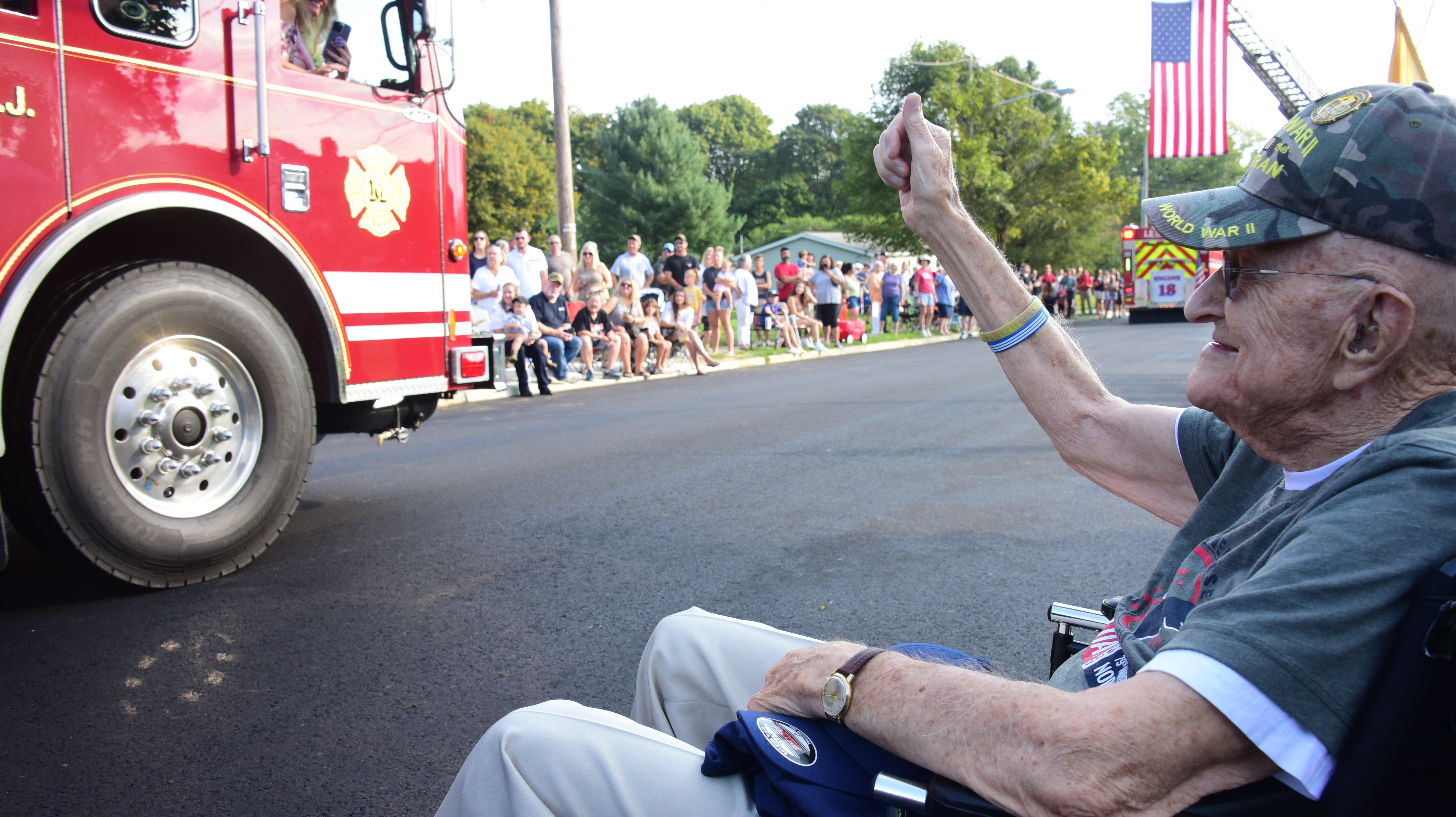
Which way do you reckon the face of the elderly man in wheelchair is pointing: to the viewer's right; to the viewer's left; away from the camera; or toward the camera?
to the viewer's left

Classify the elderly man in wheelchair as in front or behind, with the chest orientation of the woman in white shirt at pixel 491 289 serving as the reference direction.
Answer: in front

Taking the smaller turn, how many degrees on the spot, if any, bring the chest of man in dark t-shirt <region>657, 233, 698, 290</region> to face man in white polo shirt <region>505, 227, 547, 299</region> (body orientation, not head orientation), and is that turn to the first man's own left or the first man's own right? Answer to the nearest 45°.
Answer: approximately 45° to the first man's own right

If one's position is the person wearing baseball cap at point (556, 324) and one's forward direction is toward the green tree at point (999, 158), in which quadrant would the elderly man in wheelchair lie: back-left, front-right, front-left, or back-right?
back-right

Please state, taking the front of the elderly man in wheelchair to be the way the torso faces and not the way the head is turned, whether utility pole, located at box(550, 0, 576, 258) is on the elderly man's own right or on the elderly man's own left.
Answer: on the elderly man's own right

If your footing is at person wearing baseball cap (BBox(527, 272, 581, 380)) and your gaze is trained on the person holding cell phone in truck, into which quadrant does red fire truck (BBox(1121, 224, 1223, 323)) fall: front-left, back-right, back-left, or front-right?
back-left

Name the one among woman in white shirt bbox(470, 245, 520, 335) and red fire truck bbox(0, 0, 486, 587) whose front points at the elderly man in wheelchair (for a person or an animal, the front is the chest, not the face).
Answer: the woman in white shirt

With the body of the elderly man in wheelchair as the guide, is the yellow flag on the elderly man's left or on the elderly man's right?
on the elderly man's right

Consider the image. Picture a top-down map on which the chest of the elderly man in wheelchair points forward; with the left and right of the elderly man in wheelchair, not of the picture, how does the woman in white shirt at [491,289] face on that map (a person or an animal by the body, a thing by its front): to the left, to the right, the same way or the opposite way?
to the left

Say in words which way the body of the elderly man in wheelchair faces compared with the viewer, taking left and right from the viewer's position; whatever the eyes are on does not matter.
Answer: facing to the left of the viewer
